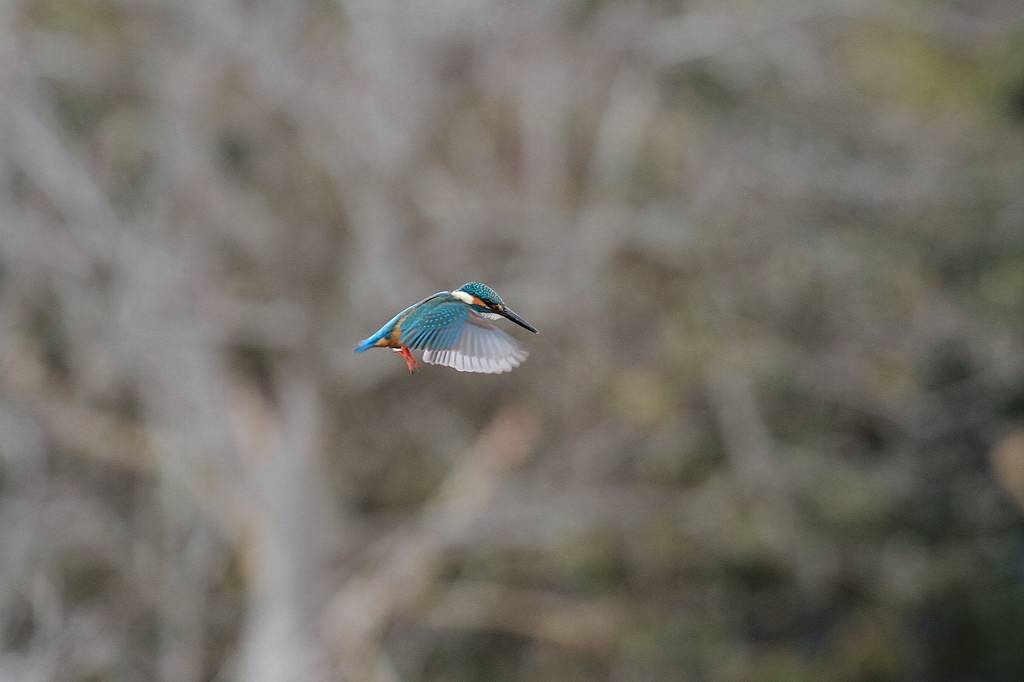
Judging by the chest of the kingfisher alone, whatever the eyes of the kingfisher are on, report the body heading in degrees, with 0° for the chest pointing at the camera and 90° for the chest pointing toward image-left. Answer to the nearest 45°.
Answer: approximately 270°
